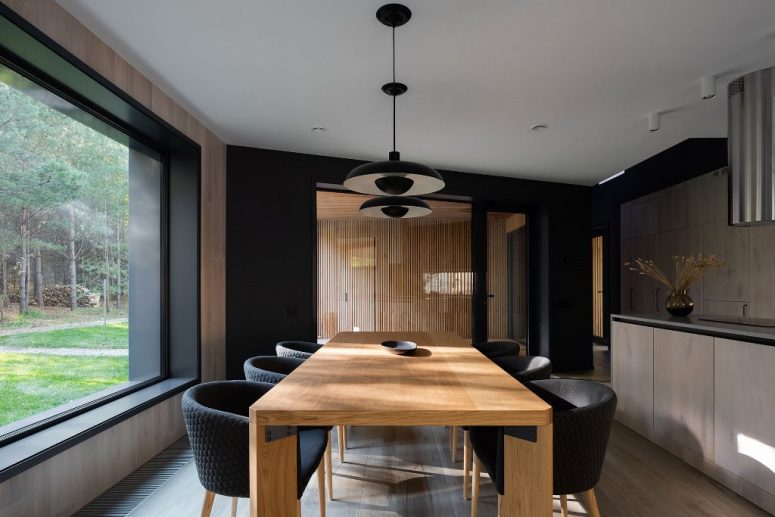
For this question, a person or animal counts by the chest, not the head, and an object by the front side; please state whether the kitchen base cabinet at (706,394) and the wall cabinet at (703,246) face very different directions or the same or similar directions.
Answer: same or similar directions

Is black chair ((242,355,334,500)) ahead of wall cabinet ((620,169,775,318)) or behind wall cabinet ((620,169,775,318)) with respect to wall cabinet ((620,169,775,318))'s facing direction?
ahead

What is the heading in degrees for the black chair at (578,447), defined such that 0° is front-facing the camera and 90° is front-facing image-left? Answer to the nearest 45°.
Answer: approximately 90°

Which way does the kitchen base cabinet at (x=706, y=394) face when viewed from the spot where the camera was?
facing the viewer and to the left of the viewer

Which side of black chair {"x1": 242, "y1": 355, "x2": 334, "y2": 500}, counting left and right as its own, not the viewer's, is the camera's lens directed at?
right

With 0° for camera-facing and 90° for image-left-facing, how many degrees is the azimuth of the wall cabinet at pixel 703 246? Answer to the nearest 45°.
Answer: approximately 45°

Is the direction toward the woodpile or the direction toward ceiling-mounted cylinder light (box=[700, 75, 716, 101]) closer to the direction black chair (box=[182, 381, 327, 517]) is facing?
the ceiling-mounted cylinder light

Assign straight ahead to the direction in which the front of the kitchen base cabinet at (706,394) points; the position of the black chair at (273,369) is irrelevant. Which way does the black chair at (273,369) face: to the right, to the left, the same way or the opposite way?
the opposite way

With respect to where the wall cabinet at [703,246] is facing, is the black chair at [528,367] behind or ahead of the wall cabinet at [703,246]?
ahead

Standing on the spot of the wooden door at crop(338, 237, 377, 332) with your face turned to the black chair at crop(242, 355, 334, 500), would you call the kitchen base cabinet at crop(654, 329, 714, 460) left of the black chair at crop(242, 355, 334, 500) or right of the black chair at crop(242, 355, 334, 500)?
left

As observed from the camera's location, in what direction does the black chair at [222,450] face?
facing to the right of the viewer

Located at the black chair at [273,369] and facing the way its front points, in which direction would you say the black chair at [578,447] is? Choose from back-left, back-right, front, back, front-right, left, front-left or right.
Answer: front-right

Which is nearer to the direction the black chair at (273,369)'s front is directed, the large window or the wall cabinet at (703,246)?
the wall cabinet

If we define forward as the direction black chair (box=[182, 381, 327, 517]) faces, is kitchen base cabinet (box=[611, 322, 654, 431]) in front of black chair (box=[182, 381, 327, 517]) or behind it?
in front

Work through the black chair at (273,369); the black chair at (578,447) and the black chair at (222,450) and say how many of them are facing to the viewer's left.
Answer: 1

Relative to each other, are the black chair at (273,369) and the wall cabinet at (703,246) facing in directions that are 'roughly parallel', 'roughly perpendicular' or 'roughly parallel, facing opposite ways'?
roughly parallel, facing opposite ways
